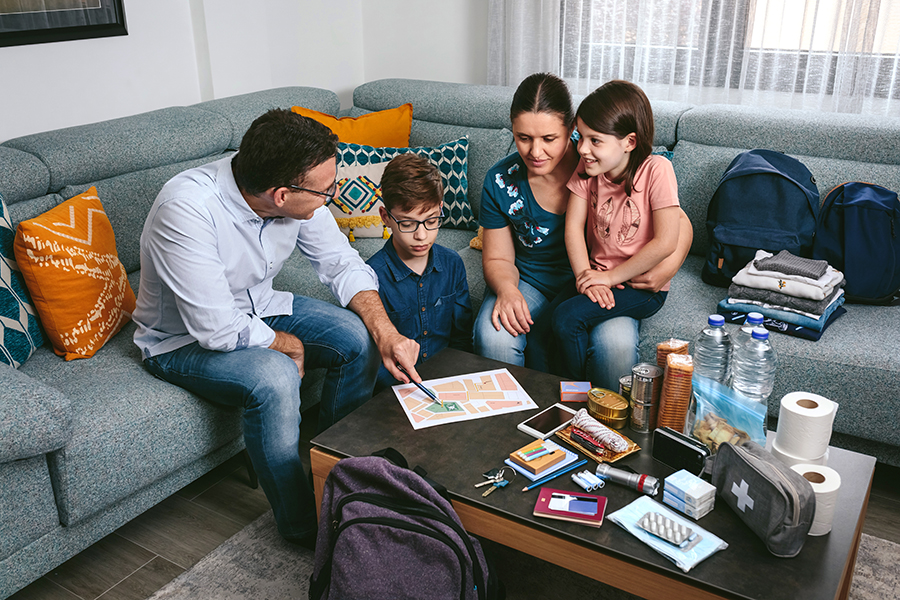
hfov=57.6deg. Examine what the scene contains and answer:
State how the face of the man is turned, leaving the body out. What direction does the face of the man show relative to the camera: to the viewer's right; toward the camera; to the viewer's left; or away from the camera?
to the viewer's right

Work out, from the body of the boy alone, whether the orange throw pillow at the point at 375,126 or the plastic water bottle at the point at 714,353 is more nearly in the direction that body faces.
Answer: the plastic water bottle

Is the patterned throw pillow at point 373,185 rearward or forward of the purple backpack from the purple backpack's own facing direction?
rearward

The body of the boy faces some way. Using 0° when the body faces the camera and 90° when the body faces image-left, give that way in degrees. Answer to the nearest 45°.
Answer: approximately 0°

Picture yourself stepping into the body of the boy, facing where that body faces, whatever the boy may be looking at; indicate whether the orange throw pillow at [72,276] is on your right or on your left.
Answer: on your right

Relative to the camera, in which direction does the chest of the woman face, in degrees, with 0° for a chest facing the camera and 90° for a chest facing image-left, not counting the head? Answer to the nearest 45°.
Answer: approximately 0°

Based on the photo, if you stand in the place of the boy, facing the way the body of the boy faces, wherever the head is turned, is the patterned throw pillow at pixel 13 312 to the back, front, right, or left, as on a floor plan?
right
